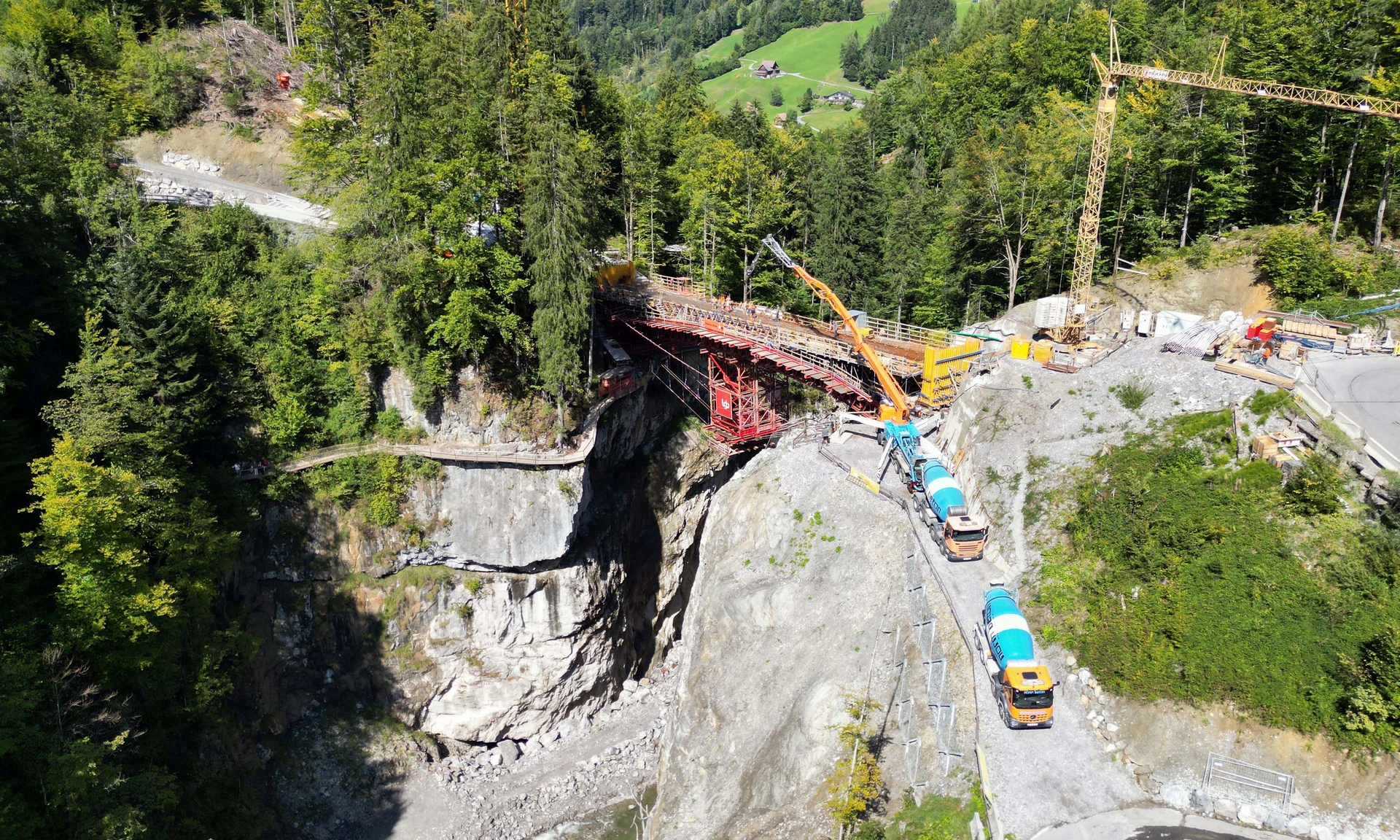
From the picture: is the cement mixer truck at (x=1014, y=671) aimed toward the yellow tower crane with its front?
no

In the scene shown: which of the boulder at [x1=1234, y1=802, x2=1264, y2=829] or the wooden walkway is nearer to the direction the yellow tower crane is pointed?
the boulder

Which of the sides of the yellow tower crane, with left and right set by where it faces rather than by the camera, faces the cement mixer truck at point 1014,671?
right

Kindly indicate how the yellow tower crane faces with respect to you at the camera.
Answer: facing to the right of the viewer

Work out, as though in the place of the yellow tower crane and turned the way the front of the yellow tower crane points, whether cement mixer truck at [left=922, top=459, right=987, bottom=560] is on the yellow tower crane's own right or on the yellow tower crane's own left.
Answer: on the yellow tower crane's own right

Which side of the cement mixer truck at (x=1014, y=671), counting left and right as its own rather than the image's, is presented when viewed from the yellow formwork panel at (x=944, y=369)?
back

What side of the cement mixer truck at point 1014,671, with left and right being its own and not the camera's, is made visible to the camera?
front

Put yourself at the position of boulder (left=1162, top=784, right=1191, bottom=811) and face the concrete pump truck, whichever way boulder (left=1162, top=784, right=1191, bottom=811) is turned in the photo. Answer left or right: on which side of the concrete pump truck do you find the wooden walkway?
left

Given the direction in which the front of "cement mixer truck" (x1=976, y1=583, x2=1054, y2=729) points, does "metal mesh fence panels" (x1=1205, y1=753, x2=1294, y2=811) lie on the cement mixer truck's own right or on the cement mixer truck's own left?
on the cement mixer truck's own left

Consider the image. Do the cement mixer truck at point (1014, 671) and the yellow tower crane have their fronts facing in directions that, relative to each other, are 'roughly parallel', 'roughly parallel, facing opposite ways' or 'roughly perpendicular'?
roughly perpendicular

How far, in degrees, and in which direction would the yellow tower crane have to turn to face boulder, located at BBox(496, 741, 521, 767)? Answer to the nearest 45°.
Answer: approximately 135° to its right

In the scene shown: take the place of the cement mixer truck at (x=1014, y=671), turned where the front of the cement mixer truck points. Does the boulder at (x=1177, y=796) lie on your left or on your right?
on your left

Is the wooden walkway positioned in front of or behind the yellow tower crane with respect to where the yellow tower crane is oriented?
behind

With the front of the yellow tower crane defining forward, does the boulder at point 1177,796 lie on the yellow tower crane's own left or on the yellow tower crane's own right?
on the yellow tower crane's own right
